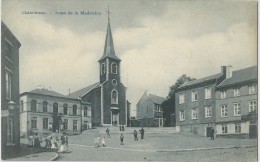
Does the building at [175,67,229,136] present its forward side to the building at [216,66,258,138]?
no

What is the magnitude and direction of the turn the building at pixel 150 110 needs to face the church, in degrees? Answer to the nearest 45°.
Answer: approximately 90° to its right

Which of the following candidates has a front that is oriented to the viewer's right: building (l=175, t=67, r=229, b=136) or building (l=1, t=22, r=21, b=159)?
building (l=1, t=22, r=21, b=159)

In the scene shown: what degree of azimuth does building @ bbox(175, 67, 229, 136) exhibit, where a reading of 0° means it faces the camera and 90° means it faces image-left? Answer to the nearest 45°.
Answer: approximately 45°

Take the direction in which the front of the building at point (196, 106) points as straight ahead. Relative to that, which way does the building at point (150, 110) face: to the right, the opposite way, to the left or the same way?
to the left

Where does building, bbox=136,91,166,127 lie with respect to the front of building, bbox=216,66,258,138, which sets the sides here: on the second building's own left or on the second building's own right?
on the second building's own right

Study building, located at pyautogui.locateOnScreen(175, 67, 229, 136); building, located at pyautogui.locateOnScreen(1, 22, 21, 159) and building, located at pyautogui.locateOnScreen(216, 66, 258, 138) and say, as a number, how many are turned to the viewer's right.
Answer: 1

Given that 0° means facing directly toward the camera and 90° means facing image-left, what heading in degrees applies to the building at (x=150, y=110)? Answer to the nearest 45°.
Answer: approximately 315°

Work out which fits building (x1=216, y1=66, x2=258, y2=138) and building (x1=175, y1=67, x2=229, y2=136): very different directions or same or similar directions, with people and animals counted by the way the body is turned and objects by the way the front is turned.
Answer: same or similar directions

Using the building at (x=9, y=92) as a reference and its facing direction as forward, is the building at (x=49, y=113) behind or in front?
in front

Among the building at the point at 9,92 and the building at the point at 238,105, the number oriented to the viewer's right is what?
1

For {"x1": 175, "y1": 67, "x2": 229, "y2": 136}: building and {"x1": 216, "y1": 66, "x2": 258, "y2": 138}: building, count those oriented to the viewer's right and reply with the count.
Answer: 0

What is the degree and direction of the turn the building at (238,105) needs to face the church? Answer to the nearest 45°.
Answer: approximately 45° to its right

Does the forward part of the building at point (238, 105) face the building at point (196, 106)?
no

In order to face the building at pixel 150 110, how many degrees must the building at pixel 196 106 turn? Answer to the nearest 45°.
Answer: approximately 90° to its right

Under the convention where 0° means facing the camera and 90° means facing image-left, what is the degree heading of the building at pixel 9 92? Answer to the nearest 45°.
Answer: approximately 270°

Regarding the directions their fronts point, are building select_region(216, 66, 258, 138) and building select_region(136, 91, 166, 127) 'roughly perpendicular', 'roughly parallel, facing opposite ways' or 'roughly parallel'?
roughly perpendicular
